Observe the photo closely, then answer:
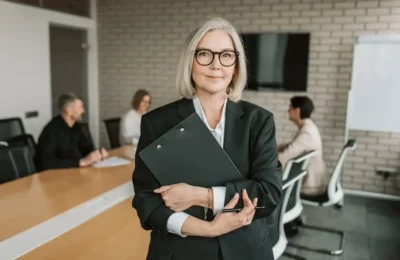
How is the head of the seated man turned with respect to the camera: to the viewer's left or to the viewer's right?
to the viewer's right

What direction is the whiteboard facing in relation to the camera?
toward the camera

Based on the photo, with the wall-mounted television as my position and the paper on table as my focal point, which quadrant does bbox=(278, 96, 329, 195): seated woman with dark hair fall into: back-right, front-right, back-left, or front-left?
front-left

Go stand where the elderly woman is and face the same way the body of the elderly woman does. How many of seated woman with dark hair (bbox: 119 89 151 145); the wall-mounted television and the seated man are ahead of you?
0

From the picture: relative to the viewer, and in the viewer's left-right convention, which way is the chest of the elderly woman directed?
facing the viewer

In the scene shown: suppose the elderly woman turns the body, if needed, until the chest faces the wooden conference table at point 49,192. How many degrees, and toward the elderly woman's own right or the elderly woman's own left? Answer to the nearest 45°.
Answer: approximately 135° to the elderly woman's own right

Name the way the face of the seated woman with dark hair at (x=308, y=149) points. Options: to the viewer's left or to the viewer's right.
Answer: to the viewer's left

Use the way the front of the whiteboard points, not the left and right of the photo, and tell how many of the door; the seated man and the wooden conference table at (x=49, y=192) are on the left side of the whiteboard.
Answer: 0

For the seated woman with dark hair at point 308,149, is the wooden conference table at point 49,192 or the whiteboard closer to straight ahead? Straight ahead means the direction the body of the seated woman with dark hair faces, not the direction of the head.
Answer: the wooden conference table

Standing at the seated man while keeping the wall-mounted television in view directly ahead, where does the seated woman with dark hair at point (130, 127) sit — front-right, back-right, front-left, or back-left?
front-left

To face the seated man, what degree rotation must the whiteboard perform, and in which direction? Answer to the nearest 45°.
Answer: approximately 45° to its right

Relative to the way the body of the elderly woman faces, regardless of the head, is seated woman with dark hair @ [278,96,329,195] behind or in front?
behind

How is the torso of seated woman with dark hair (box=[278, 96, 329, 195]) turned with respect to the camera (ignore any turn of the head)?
to the viewer's left
